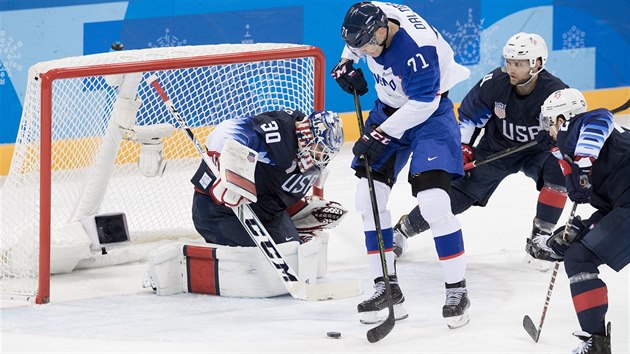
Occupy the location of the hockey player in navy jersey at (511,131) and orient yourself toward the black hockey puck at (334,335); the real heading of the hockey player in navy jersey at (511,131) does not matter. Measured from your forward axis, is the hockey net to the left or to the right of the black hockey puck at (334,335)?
right

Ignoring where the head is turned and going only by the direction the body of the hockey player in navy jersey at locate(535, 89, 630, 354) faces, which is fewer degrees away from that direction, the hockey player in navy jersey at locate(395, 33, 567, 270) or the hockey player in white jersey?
the hockey player in white jersey

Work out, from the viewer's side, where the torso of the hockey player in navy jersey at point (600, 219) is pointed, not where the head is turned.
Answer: to the viewer's left

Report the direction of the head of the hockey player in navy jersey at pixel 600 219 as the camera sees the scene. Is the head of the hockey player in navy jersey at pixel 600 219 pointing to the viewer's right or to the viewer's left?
to the viewer's left
